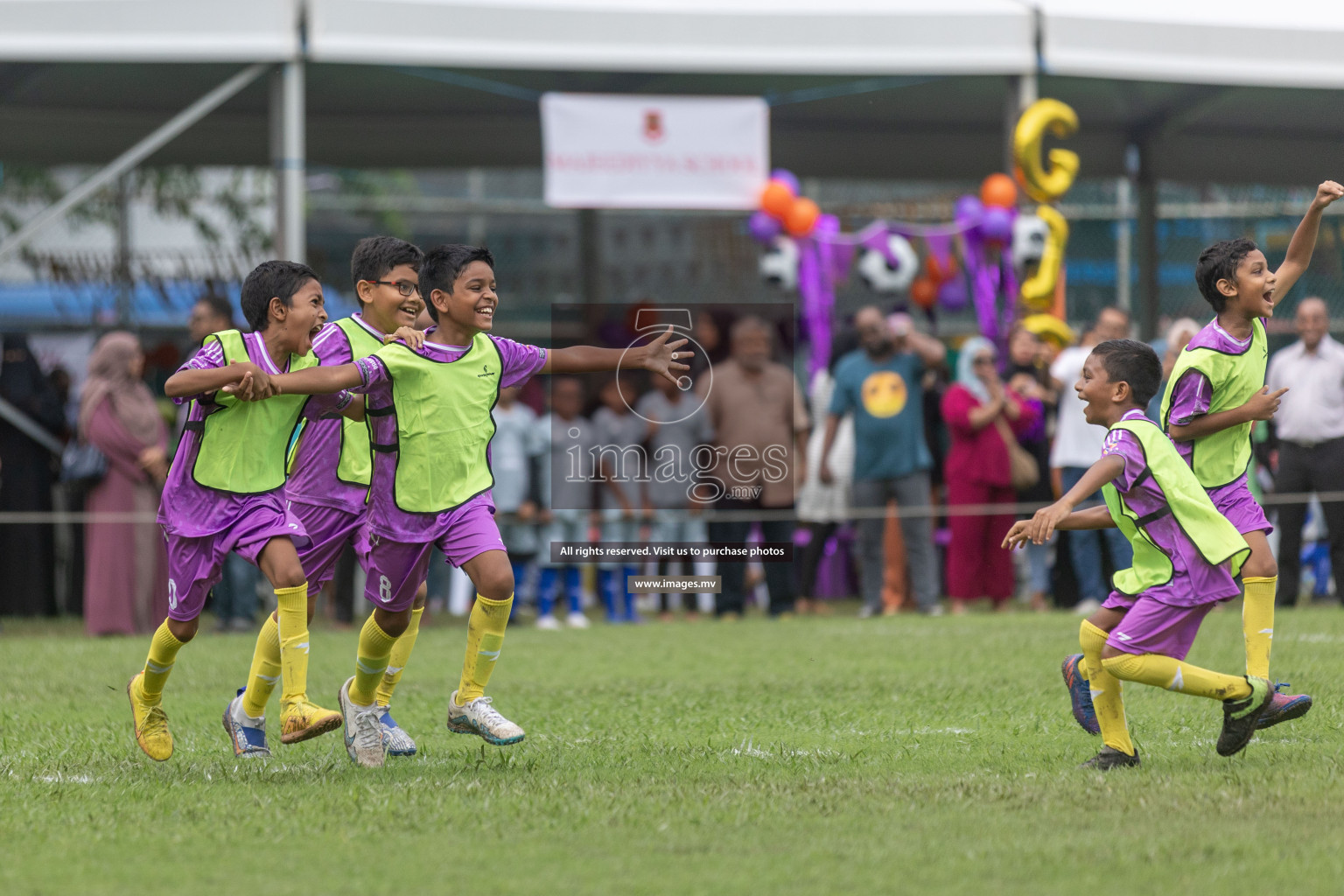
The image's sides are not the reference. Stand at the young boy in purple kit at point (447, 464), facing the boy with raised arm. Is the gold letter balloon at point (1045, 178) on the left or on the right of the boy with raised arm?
left

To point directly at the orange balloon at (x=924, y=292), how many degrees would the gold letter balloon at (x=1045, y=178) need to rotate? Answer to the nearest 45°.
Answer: approximately 135° to its right

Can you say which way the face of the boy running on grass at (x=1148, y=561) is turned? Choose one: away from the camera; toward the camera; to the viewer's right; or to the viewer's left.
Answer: to the viewer's left

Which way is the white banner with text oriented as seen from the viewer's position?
toward the camera

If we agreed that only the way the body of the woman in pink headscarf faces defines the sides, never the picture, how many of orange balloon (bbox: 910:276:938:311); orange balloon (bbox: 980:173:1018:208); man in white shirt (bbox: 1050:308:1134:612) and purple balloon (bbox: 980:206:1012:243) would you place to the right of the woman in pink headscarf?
0

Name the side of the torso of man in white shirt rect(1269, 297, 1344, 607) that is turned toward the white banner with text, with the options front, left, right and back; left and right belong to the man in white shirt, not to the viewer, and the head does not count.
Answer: right

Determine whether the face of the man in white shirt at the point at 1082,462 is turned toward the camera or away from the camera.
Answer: toward the camera

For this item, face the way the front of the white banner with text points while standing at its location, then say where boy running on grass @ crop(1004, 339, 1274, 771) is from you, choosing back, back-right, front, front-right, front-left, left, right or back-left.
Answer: front

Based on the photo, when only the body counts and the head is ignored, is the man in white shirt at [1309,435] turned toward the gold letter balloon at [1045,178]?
no

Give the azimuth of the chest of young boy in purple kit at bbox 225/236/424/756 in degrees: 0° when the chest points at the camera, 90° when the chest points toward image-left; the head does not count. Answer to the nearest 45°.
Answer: approximately 315°

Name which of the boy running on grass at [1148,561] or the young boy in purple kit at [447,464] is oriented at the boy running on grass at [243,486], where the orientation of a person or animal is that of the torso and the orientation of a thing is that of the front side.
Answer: the boy running on grass at [1148,561]

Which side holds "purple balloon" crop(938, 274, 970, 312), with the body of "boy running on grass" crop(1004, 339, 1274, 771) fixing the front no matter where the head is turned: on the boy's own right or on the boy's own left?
on the boy's own right

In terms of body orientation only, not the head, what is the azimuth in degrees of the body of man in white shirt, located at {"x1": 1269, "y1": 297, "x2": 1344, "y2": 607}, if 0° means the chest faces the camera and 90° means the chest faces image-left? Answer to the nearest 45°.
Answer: approximately 0°

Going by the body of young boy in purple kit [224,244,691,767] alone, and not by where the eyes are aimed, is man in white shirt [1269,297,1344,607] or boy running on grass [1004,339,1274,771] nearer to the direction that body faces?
the boy running on grass

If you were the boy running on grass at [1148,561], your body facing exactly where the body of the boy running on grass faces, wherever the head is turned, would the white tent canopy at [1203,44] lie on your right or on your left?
on your right

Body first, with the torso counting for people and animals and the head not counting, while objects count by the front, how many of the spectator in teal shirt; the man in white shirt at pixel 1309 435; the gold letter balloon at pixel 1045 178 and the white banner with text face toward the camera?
4

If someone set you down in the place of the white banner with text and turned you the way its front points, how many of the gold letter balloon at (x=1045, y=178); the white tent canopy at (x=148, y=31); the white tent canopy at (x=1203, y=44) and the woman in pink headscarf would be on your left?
2

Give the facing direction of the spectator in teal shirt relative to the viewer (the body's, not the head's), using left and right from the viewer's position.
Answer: facing the viewer

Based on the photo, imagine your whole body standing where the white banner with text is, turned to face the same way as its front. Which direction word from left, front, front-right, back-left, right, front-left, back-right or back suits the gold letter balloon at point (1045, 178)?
left

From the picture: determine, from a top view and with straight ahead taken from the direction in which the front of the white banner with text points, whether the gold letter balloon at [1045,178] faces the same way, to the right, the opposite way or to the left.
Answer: the same way
